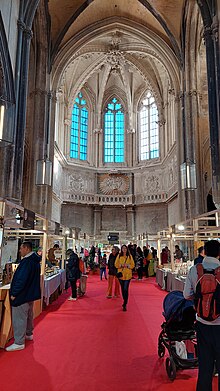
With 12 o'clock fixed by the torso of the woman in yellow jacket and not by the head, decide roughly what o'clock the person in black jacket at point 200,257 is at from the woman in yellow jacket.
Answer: The person in black jacket is roughly at 9 o'clock from the woman in yellow jacket.

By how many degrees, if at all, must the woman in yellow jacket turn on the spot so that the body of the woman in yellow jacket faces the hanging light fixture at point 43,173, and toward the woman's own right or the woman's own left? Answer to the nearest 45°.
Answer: approximately 135° to the woman's own right

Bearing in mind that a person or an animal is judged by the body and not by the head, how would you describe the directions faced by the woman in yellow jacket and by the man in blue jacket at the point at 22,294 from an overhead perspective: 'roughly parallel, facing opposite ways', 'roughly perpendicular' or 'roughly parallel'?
roughly perpendicular

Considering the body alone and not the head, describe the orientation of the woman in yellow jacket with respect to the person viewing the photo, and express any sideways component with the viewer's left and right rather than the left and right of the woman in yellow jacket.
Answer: facing the viewer
